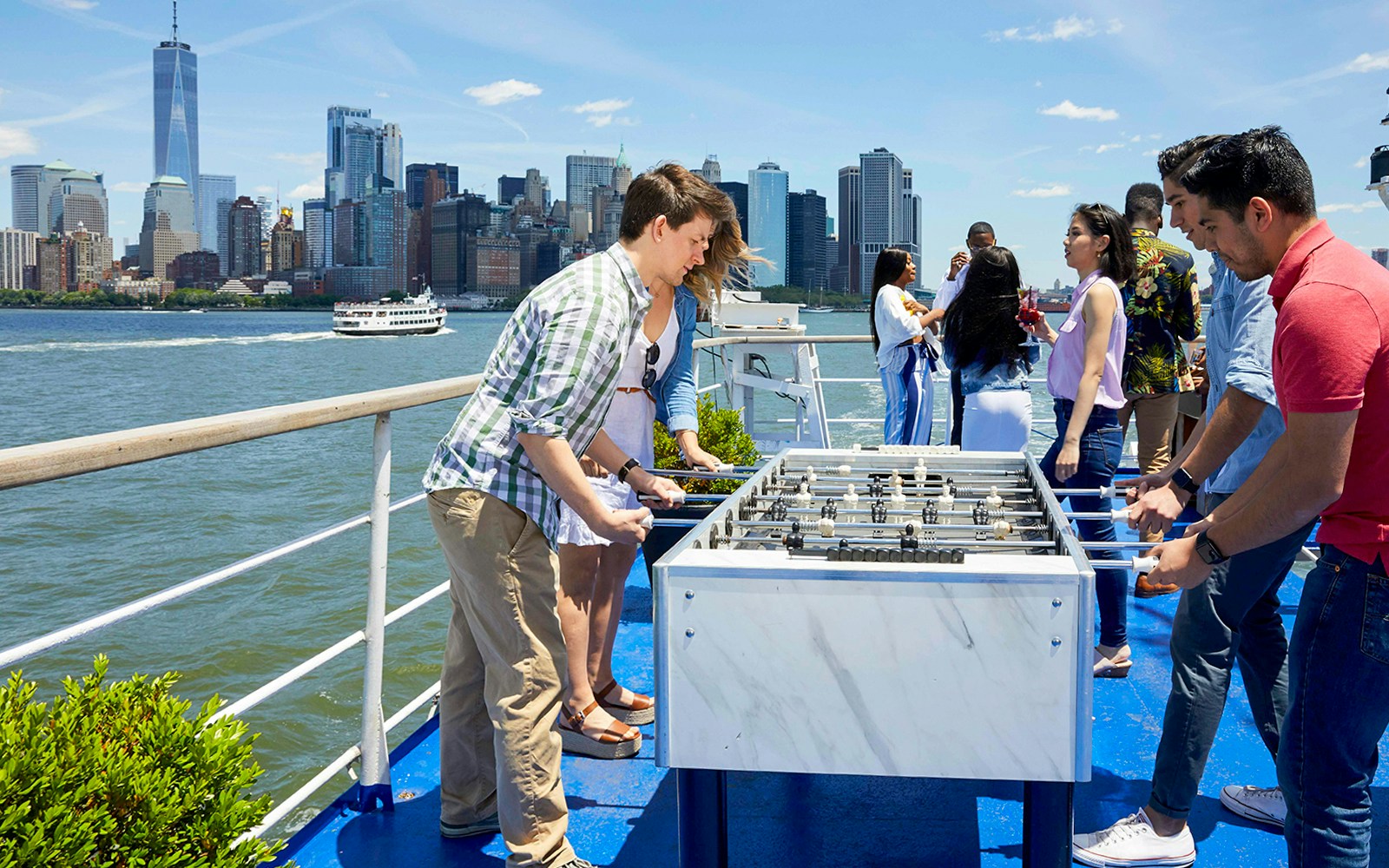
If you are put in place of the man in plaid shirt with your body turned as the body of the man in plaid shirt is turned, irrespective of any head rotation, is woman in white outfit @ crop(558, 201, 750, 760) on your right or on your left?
on your left

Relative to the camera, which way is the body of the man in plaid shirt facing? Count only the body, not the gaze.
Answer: to the viewer's right

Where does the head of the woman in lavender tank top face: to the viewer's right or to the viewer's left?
to the viewer's left

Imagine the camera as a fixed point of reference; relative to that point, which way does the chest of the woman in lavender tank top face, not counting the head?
to the viewer's left

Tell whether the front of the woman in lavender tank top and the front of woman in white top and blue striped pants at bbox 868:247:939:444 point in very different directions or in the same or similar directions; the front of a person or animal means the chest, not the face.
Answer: very different directions

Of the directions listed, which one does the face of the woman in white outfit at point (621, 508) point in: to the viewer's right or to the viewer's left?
to the viewer's right

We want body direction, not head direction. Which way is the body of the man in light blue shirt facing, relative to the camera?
to the viewer's left

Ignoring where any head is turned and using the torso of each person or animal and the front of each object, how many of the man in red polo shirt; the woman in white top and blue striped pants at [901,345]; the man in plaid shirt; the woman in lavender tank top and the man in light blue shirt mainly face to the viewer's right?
2
